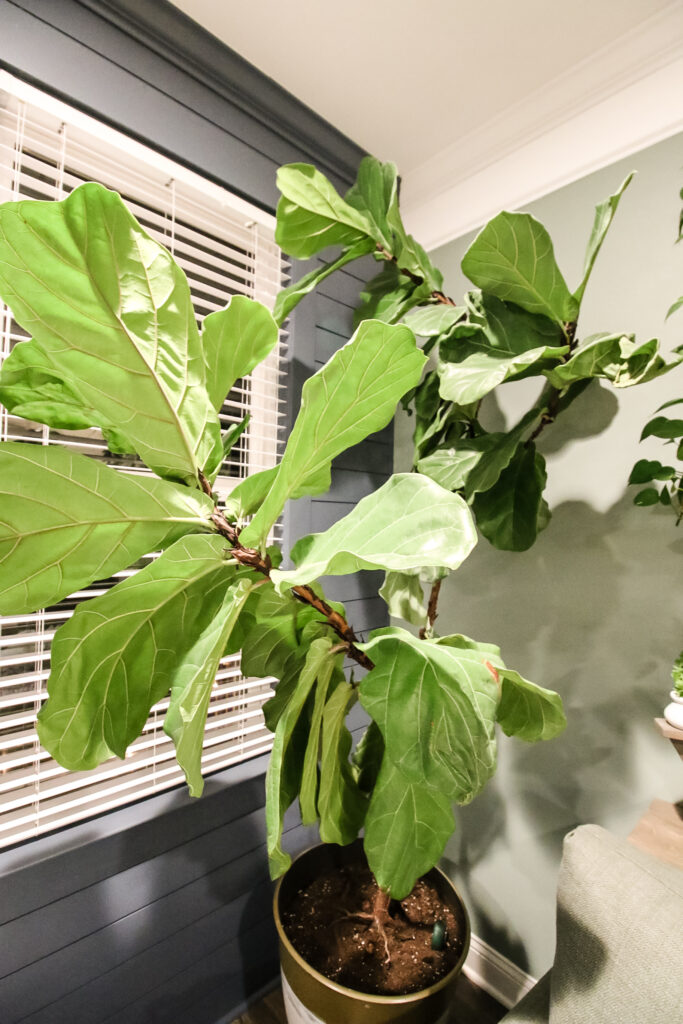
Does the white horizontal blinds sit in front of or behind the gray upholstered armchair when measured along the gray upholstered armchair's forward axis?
in front

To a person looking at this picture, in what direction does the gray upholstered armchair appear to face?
facing the viewer and to the left of the viewer
